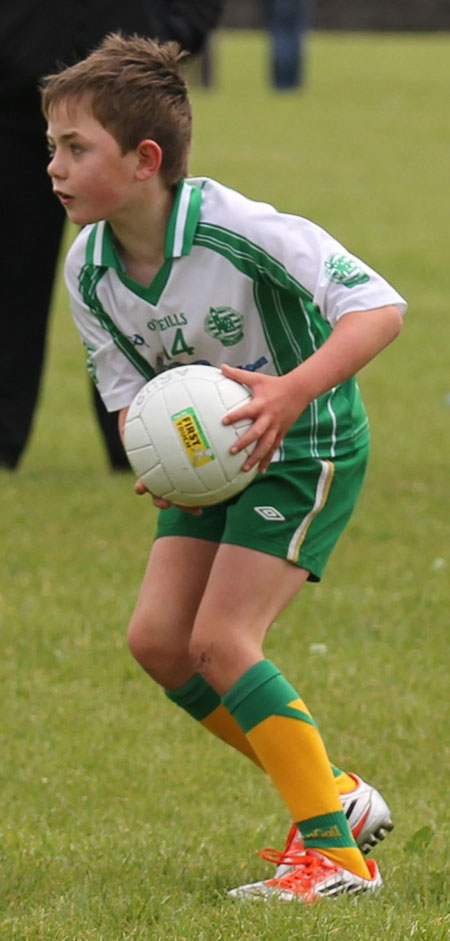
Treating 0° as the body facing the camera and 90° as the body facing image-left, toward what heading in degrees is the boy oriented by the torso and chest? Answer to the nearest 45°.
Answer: approximately 45°

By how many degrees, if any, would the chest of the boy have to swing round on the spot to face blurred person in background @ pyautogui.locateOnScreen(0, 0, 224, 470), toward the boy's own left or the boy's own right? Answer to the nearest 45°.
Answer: approximately 135° to the boy's own right
